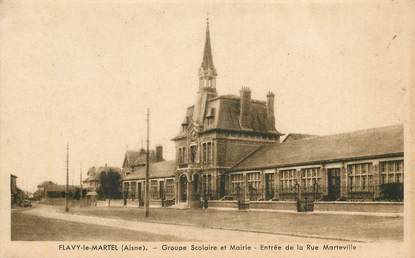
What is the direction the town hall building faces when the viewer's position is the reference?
facing the viewer and to the left of the viewer

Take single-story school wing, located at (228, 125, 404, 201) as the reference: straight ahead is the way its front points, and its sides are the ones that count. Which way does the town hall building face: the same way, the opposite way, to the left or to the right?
the same way
